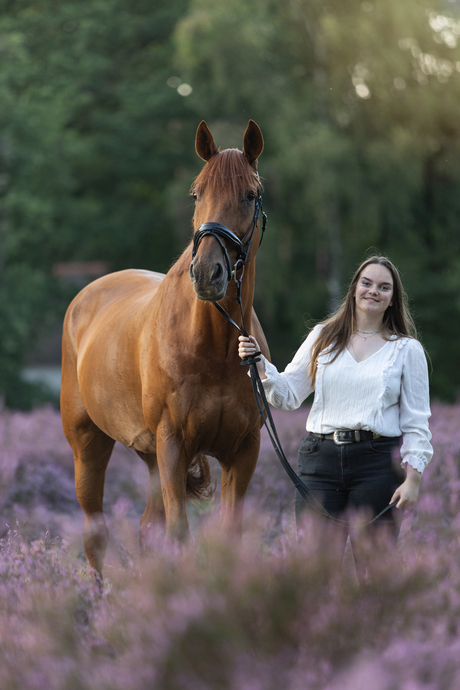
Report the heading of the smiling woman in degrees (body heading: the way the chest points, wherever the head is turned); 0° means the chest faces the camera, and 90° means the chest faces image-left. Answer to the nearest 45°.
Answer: approximately 0°

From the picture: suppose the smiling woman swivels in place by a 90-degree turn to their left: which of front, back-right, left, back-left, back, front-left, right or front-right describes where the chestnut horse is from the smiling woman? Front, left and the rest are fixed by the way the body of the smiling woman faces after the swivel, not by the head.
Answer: back

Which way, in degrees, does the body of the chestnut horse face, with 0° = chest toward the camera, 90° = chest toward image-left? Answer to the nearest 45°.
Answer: approximately 315°
